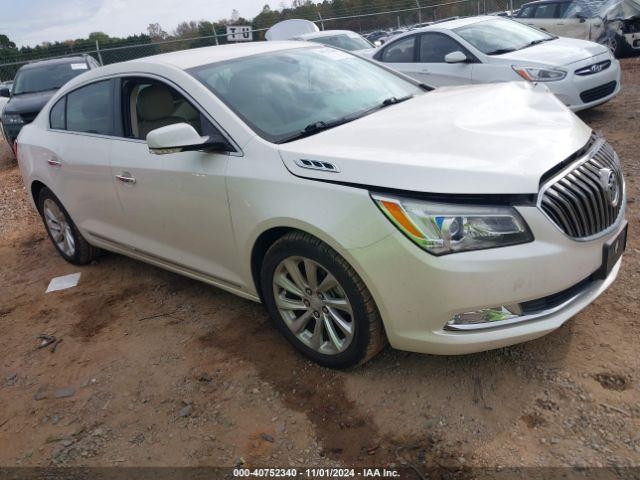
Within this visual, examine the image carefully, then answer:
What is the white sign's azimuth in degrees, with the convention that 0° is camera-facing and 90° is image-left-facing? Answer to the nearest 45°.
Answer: approximately 0°

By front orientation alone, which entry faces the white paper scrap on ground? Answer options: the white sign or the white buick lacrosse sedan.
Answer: the white sign

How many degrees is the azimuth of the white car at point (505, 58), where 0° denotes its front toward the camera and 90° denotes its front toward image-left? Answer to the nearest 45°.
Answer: approximately 315°

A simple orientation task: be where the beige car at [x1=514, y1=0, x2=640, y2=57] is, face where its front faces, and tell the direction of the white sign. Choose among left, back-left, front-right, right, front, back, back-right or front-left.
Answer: back-right

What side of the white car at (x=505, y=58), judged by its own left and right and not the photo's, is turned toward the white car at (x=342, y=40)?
back
